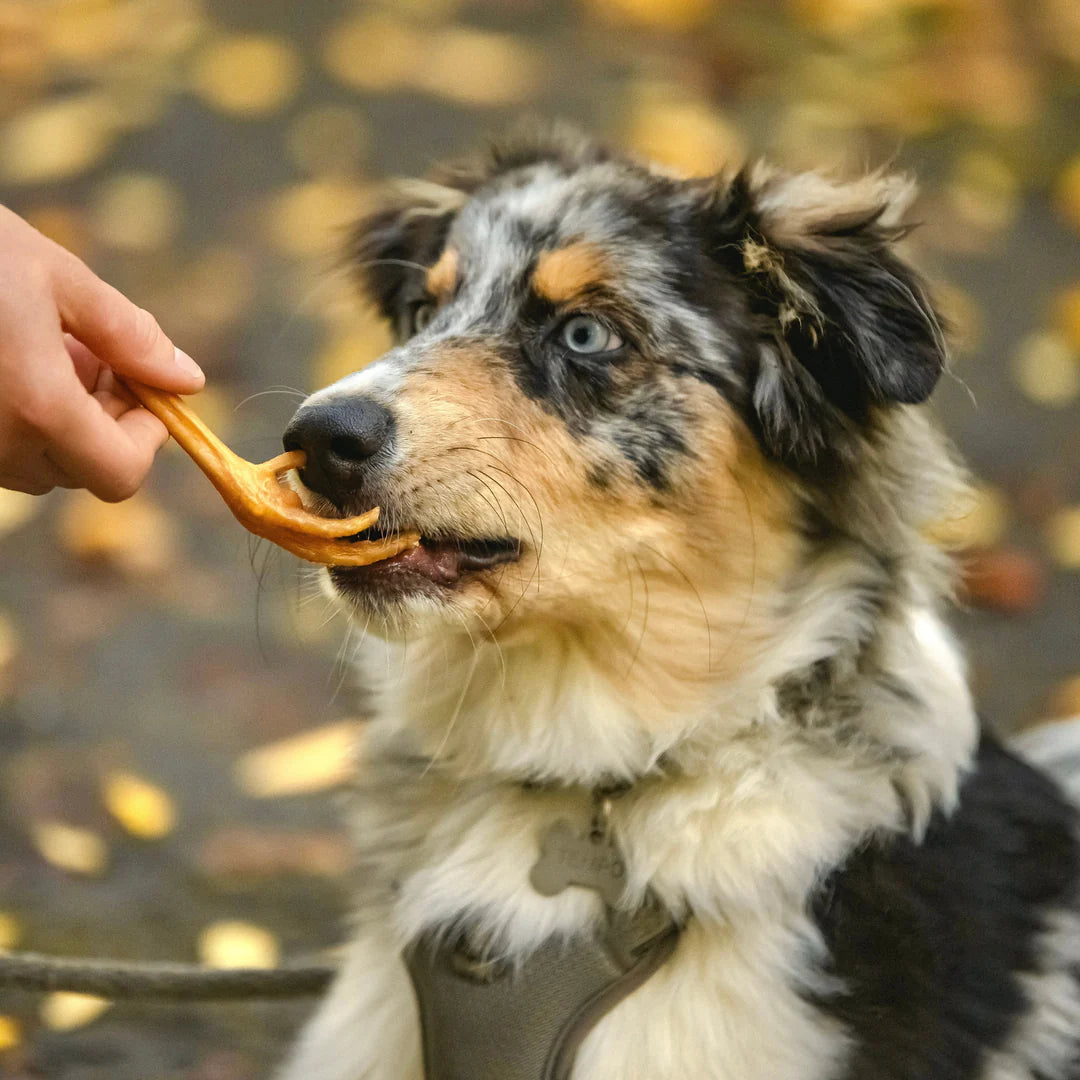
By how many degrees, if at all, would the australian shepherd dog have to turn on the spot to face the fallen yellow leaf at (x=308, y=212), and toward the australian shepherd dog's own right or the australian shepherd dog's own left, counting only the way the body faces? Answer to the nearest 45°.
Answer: approximately 90° to the australian shepherd dog's own right

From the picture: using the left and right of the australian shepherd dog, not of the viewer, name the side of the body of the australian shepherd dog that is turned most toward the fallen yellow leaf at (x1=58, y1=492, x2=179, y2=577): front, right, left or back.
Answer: right

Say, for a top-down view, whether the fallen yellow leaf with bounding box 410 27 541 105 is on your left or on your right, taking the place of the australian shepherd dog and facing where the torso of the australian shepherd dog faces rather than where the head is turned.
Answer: on your right

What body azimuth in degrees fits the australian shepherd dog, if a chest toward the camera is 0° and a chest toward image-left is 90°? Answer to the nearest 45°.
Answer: approximately 45°

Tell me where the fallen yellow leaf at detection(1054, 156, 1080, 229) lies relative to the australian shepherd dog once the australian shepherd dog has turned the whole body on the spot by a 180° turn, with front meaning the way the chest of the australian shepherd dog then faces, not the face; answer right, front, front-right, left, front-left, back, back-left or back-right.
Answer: front-left

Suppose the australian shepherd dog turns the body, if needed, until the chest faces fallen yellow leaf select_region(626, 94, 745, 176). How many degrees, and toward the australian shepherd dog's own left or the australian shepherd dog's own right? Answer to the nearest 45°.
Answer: approximately 135° to the australian shepherd dog's own right

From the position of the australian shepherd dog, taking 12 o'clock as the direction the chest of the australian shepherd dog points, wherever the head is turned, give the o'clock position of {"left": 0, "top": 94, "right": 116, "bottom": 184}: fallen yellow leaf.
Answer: The fallen yellow leaf is roughly at 3 o'clock from the australian shepherd dog.

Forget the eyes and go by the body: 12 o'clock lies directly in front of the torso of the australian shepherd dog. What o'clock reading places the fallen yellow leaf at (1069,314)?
The fallen yellow leaf is roughly at 5 o'clock from the australian shepherd dog.
